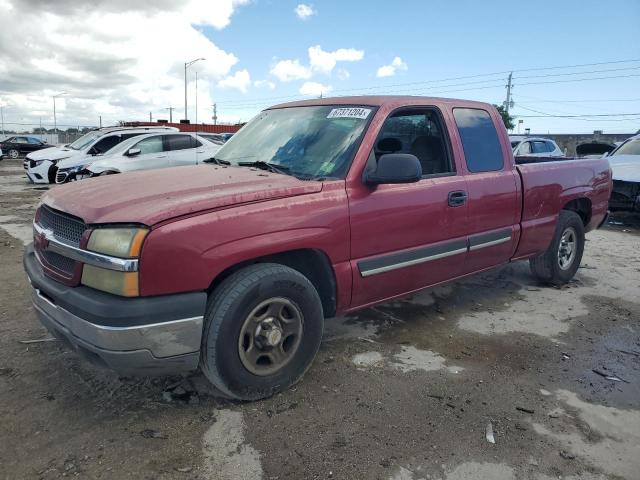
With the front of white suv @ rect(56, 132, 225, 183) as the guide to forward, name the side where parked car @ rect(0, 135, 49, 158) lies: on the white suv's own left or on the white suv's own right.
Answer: on the white suv's own right

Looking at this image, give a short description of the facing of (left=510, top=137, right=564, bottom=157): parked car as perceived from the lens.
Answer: facing the viewer and to the left of the viewer

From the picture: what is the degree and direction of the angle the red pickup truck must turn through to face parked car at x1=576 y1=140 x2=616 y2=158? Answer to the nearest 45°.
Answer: approximately 180°

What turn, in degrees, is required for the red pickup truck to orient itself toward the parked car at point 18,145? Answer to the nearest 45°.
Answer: approximately 90° to its right

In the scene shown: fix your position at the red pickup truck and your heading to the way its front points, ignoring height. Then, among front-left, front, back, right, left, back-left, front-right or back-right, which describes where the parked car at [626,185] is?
back

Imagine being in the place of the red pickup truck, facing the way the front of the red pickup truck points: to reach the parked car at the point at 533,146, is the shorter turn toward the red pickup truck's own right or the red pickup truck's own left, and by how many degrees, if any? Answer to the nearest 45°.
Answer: approximately 180°
